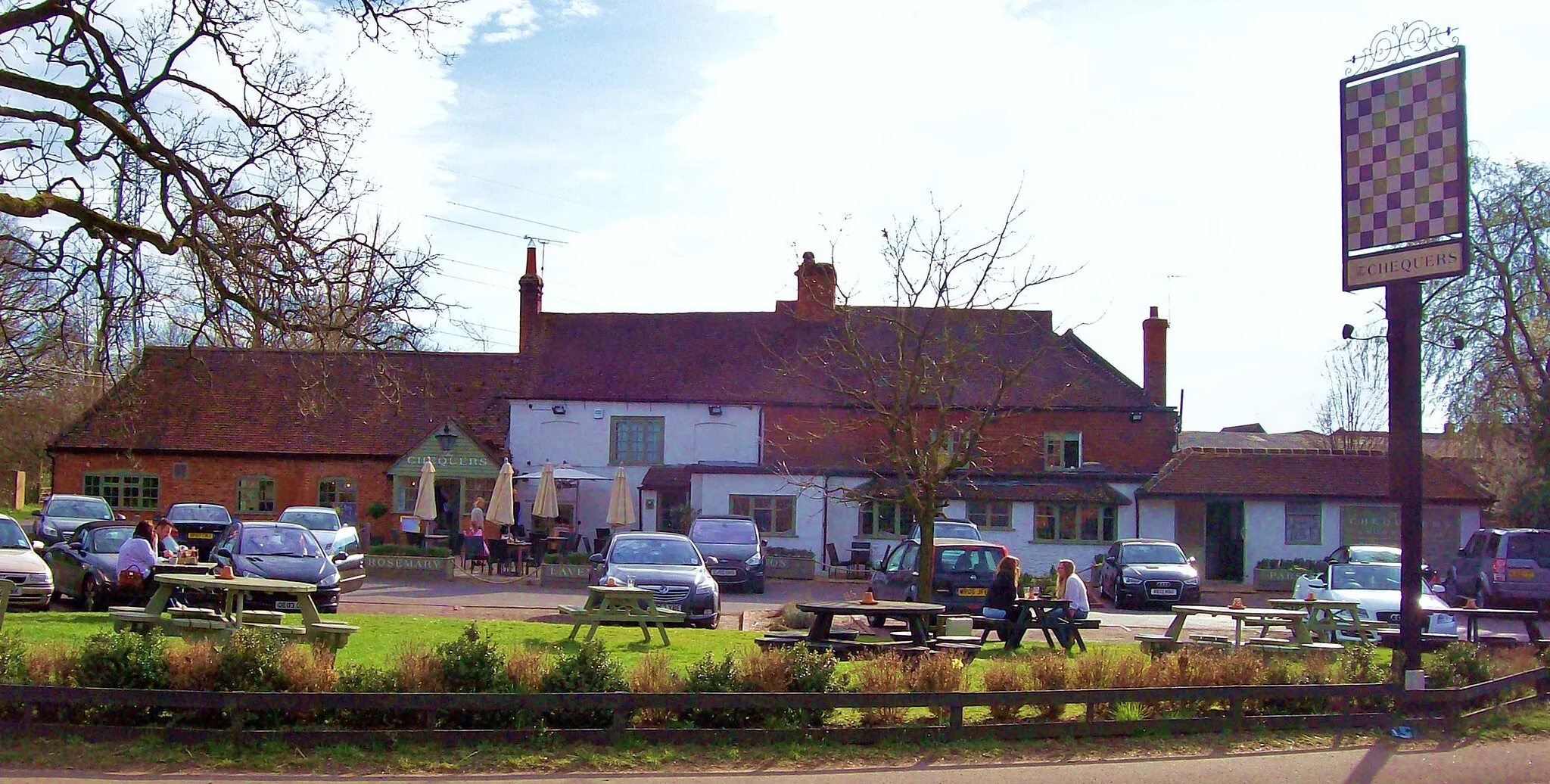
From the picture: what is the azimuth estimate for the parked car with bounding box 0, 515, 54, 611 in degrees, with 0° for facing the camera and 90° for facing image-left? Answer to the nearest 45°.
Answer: approximately 315°

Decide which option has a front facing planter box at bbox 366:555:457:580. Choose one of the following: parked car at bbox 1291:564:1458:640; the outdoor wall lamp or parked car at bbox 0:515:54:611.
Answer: the outdoor wall lamp

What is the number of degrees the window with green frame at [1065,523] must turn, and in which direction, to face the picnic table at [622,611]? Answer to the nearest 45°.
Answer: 0° — it already faces it

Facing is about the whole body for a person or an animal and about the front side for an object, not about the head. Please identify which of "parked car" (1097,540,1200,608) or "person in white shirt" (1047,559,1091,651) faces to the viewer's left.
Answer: the person in white shirt

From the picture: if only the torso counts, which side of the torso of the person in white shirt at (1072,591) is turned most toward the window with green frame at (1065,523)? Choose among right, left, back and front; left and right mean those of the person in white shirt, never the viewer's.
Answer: right

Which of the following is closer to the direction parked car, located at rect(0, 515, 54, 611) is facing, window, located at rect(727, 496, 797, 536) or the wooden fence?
the wooden fence

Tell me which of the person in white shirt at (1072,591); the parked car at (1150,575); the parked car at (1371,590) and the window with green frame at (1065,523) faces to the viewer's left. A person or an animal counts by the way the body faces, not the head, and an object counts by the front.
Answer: the person in white shirt

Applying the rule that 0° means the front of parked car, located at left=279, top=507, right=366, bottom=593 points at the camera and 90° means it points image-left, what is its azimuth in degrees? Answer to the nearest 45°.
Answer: approximately 315°

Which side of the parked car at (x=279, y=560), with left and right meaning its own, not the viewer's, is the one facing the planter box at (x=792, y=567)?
left

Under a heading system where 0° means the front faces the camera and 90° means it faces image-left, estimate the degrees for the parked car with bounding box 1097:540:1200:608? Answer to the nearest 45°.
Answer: approximately 315°

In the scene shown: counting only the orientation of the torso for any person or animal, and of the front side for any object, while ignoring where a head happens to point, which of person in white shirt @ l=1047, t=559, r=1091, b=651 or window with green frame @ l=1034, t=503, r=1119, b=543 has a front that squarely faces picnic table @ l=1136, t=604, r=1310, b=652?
the window with green frame

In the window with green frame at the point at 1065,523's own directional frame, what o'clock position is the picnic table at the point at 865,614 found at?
The picnic table is roughly at 12 o'clock from the window with green frame.

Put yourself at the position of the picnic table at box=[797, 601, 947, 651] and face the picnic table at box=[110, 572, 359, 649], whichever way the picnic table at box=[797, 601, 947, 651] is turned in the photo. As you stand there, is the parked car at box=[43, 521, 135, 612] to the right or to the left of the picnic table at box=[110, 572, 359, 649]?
right
